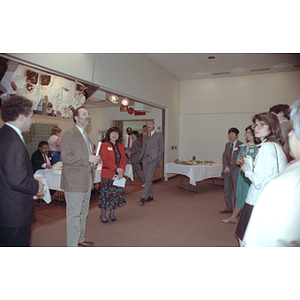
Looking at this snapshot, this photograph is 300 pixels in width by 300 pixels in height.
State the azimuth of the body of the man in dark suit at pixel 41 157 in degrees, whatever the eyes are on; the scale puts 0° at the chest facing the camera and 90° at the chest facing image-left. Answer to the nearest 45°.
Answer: approximately 315°

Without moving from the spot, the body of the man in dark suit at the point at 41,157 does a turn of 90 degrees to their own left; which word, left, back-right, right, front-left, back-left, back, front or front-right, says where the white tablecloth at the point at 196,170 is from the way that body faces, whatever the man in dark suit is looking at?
front-right

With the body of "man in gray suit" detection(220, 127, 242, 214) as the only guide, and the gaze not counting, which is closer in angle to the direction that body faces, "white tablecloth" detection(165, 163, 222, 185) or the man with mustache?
the man with mustache

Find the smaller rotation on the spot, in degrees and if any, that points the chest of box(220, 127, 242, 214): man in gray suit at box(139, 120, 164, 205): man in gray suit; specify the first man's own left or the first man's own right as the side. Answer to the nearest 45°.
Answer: approximately 45° to the first man's own right

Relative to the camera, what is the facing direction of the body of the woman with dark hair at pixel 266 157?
to the viewer's left

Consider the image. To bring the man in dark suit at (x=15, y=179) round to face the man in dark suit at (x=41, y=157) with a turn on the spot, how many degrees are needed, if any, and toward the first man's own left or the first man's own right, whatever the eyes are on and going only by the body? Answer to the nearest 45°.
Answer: approximately 90° to the first man's own left

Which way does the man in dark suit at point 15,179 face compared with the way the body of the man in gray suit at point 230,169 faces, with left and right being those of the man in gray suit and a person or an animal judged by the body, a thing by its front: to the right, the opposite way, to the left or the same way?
the opposite way

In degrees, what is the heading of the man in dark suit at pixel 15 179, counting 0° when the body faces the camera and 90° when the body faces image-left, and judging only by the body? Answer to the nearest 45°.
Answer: approximately 270°

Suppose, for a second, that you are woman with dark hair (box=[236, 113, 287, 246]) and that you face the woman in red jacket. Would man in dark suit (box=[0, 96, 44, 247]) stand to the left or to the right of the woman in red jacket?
left

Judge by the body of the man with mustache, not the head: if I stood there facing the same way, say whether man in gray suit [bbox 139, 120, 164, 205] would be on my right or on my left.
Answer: on my left
